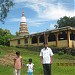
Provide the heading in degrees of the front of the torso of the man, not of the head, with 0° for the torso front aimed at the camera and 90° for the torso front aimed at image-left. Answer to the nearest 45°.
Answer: approximately 0°
